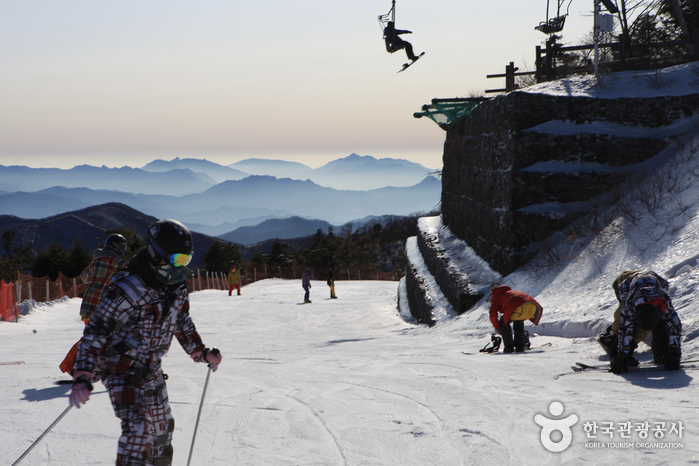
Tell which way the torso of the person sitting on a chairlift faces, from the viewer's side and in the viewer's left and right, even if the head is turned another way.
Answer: facing to the right of the viewer
